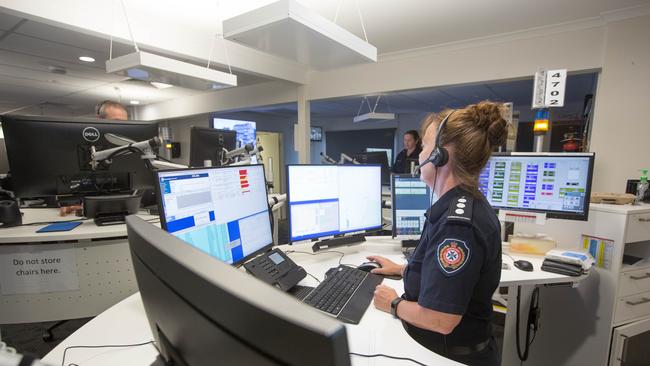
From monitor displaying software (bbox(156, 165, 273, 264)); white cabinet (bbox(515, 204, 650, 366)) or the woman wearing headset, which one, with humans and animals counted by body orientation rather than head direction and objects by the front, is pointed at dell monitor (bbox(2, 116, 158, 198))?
the woman wearing headset

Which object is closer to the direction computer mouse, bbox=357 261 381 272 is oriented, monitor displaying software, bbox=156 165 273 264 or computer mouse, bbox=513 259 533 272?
the monitor displaying software

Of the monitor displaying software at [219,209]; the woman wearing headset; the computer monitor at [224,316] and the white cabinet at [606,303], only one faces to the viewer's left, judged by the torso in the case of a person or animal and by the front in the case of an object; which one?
the woman wearing headset

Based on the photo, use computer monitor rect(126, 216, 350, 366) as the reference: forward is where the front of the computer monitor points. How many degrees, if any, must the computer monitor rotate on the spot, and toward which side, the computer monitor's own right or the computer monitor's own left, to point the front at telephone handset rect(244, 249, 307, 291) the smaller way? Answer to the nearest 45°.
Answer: approximately 45° to the computer monitor's own left

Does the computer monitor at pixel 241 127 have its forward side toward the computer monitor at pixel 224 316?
yes

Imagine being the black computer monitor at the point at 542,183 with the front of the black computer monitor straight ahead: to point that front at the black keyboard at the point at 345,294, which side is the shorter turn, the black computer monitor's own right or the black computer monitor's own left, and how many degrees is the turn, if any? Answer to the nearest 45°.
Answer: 0° — it already faces it

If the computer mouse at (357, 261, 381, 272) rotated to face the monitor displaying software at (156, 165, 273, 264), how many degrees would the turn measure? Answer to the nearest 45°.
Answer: approximately 45° to its left

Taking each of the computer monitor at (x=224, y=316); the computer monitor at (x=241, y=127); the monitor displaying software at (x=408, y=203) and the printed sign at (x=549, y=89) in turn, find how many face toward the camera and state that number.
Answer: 3

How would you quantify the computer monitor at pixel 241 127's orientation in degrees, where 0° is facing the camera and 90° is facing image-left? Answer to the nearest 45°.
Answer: approximately 0°

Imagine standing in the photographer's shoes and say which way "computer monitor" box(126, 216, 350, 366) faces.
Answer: facing away from the viewer and to the right of the viewer

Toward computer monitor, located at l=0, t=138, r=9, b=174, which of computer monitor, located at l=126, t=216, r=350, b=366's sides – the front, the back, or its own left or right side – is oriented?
left

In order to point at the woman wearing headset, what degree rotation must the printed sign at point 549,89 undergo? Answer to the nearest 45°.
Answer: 0° — it already faces them

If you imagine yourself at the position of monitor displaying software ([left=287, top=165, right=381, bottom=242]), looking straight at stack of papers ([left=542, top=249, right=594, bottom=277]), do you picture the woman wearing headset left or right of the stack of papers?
right

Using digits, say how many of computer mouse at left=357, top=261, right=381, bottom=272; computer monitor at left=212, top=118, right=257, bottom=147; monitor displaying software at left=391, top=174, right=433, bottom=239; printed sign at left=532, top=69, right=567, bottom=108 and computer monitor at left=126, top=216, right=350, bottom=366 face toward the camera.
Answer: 3
